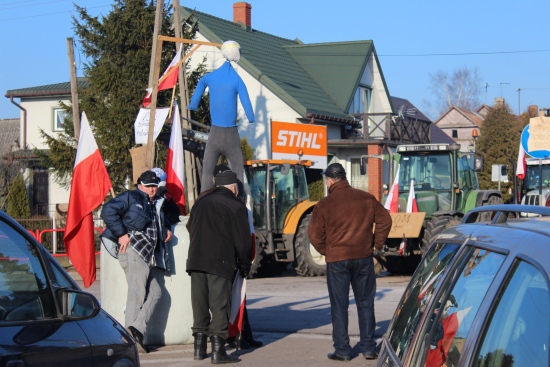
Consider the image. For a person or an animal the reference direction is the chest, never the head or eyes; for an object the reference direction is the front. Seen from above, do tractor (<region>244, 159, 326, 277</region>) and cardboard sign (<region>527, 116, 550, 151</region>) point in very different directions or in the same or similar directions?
same or similar directions

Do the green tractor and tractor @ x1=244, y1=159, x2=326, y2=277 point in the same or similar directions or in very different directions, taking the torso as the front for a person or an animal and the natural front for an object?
same or similar directions

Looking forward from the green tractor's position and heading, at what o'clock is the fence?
The fence is roughly at 2 o'clock from the green tractor.

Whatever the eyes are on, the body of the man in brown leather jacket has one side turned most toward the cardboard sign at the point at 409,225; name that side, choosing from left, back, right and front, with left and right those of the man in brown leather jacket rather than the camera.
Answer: front

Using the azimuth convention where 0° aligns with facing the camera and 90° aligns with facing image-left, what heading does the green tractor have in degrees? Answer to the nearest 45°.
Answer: approximately 45°

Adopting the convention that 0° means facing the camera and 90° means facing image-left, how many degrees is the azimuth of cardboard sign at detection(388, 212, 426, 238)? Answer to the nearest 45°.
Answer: approximately 0°

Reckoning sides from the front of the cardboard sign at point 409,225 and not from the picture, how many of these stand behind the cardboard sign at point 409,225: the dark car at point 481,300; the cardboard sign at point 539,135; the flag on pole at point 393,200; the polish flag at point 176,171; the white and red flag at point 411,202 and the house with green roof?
3

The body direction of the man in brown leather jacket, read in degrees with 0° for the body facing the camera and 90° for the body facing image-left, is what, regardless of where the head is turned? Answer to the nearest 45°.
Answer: approximately 180°

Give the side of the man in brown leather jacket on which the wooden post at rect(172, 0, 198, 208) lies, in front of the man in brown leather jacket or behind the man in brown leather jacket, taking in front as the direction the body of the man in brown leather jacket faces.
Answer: in front

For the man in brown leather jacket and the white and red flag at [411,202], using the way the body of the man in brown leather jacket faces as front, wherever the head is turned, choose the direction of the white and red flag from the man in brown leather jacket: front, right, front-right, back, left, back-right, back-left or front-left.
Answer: front

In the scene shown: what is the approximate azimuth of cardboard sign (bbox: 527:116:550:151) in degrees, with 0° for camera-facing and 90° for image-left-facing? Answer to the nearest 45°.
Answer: approximately 0°

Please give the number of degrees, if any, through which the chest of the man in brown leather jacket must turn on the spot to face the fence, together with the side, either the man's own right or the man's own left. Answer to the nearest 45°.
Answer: approximately 45° to the man's own left

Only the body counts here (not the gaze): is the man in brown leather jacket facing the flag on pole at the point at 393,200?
yes

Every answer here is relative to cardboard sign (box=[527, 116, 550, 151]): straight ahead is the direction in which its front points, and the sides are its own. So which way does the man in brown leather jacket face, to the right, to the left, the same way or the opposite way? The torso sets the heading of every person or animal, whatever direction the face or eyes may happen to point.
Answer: the opposite way

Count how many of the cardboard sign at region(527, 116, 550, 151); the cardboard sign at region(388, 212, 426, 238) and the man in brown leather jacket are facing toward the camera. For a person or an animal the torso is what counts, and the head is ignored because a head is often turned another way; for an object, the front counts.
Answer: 2

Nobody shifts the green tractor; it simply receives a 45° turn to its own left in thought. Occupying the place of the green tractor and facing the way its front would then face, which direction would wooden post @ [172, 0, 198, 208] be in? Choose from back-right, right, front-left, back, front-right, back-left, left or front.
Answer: right
